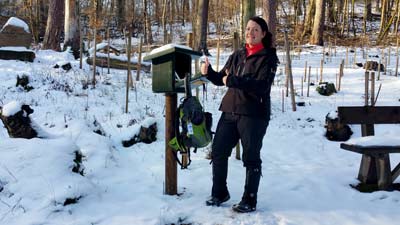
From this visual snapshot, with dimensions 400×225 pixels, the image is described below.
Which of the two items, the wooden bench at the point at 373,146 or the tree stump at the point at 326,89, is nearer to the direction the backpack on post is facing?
the wooden bench

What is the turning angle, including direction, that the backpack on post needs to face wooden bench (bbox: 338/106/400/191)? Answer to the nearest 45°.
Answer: approximately 45° to its left

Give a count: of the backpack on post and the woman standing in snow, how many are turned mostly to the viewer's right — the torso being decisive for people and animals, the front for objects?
1

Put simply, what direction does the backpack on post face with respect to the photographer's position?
facing to the right of the viewer

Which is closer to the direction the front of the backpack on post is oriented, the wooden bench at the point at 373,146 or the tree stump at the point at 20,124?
the wooden bench

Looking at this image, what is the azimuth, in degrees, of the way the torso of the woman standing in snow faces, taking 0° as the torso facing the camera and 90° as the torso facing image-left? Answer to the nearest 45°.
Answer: approximately 45°

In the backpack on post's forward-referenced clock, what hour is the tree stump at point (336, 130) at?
The tree stump is roughly at 10 o'clock from the backpack on post.
